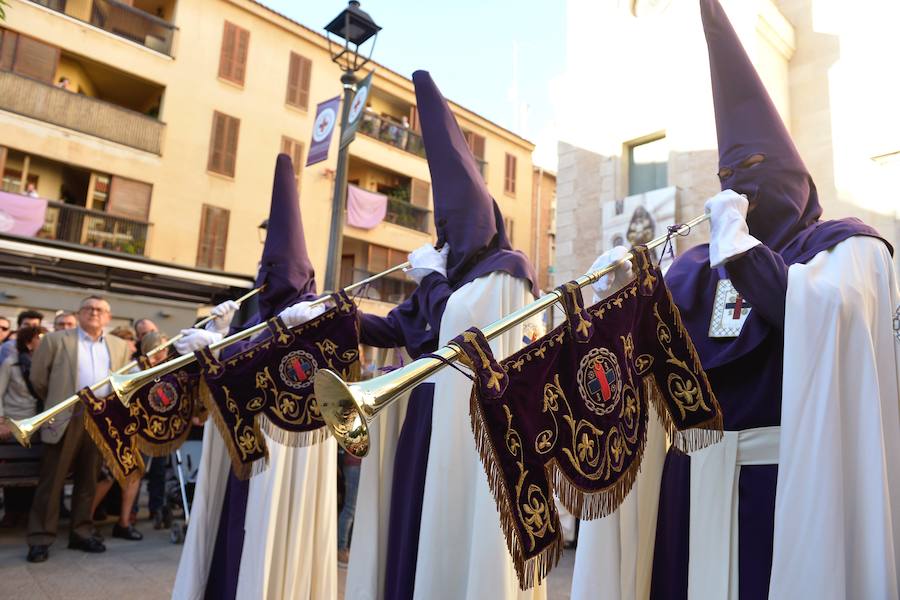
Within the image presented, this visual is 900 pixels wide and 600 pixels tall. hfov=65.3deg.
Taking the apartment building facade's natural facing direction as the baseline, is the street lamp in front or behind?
in front

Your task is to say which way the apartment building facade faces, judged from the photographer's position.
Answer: facing the viewer and to the right of the viewer

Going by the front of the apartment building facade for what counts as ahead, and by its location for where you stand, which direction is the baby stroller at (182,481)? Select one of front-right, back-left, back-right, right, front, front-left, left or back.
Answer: front-right

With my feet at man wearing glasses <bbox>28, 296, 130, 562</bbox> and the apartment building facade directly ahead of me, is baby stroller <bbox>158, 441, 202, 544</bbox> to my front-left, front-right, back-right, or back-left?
front-right

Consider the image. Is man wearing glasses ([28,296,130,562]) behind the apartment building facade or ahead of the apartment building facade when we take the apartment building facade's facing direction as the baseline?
ahead
